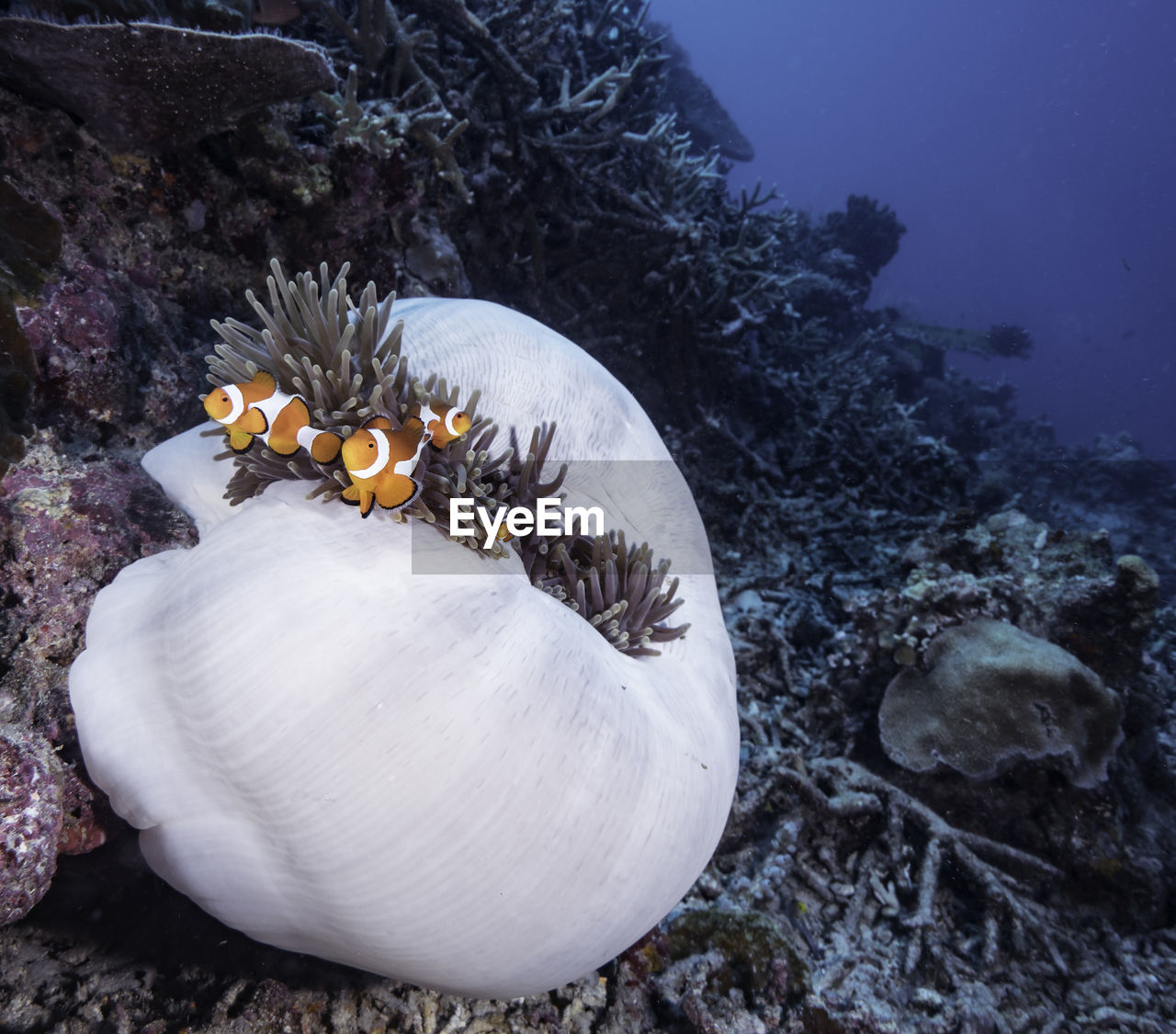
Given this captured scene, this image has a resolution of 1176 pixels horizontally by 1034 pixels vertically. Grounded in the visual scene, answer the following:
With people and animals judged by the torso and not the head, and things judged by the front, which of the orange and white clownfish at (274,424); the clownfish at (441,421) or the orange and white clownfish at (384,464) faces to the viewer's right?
the clownfish

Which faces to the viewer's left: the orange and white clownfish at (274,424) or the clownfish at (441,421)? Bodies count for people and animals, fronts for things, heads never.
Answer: the orange and white clownfish

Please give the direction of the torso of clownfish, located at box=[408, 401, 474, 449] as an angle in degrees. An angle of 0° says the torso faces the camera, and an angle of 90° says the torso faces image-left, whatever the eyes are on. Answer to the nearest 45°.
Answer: approximately 270°

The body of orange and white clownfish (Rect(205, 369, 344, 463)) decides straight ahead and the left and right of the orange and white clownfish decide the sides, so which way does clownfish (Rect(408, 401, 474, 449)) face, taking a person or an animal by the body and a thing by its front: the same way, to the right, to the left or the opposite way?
the opposite way

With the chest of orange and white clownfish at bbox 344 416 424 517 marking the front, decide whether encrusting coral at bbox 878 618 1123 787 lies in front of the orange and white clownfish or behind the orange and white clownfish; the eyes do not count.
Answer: behind

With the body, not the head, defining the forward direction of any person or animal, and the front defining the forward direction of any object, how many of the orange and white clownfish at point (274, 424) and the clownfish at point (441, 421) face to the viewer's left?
1

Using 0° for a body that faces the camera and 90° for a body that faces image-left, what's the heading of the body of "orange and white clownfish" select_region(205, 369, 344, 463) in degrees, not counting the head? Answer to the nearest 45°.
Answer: approximately 90°
